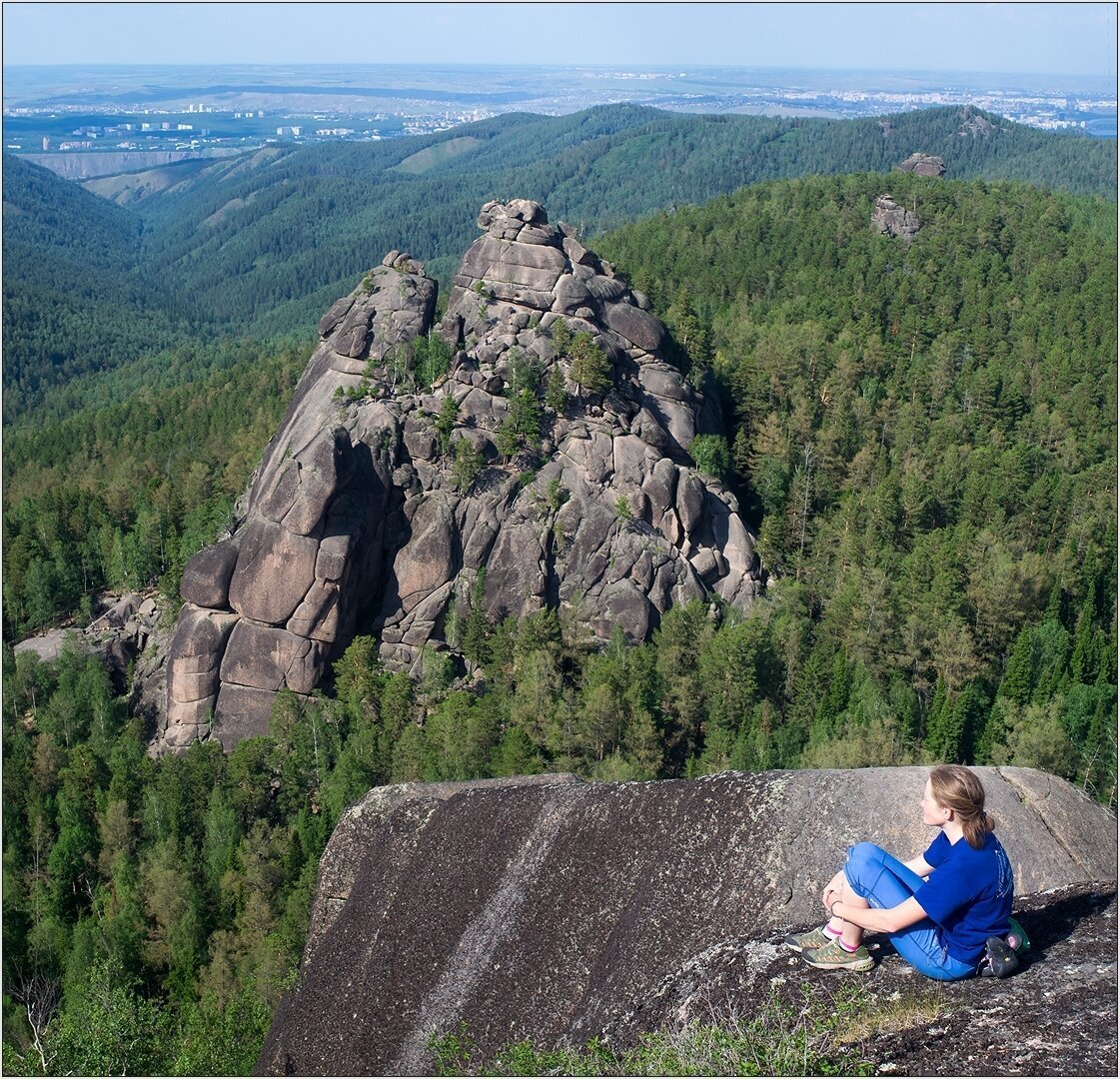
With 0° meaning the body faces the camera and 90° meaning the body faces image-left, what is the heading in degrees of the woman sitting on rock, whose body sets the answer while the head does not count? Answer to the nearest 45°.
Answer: approximately 90°
